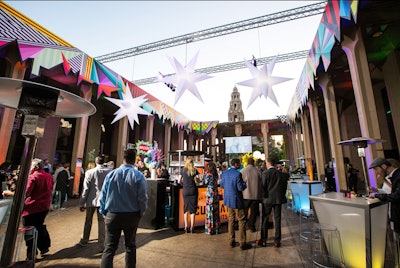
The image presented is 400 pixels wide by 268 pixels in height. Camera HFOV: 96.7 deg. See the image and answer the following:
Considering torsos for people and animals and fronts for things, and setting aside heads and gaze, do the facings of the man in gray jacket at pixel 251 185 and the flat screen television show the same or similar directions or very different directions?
very different directions

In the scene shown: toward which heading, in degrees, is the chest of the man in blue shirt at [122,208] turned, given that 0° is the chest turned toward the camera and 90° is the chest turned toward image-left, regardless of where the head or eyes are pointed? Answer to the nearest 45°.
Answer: approximately 180°

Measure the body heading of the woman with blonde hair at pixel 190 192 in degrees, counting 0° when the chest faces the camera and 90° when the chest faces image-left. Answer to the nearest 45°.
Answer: approximately 180°

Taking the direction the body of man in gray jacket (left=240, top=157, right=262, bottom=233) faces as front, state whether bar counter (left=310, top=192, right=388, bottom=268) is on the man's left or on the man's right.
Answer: on the man's right

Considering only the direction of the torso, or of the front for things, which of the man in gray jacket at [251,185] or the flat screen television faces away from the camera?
the man in gray jacket

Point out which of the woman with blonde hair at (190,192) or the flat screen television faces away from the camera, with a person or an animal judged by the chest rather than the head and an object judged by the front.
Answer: the woman with blonde hair

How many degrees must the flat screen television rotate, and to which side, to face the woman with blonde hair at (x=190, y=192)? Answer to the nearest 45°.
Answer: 0° — it already faces them

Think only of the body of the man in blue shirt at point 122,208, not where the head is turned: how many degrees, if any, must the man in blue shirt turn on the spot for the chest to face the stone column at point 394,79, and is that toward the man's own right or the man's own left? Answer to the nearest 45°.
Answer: approximately 90° to the man's own right

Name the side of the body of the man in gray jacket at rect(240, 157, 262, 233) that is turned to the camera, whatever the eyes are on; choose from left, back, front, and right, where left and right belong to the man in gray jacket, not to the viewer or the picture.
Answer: back

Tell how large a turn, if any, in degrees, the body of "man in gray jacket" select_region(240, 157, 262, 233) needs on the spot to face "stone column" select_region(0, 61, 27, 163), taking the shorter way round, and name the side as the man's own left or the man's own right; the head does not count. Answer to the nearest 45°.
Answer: approximately 90° to the man's own left
